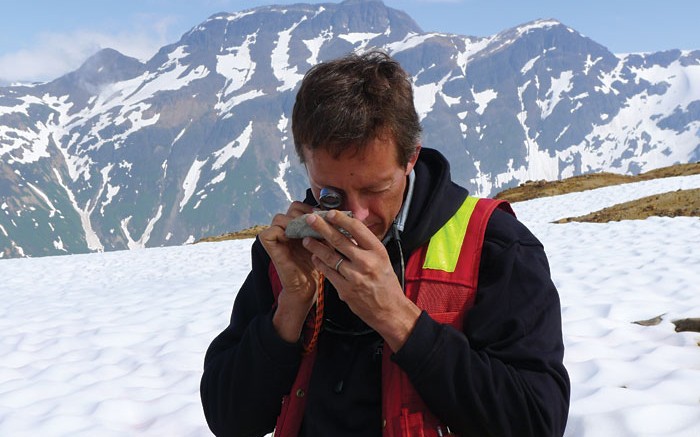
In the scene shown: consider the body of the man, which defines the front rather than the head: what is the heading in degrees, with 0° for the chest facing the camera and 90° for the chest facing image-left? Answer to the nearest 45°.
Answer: approximately 45°
